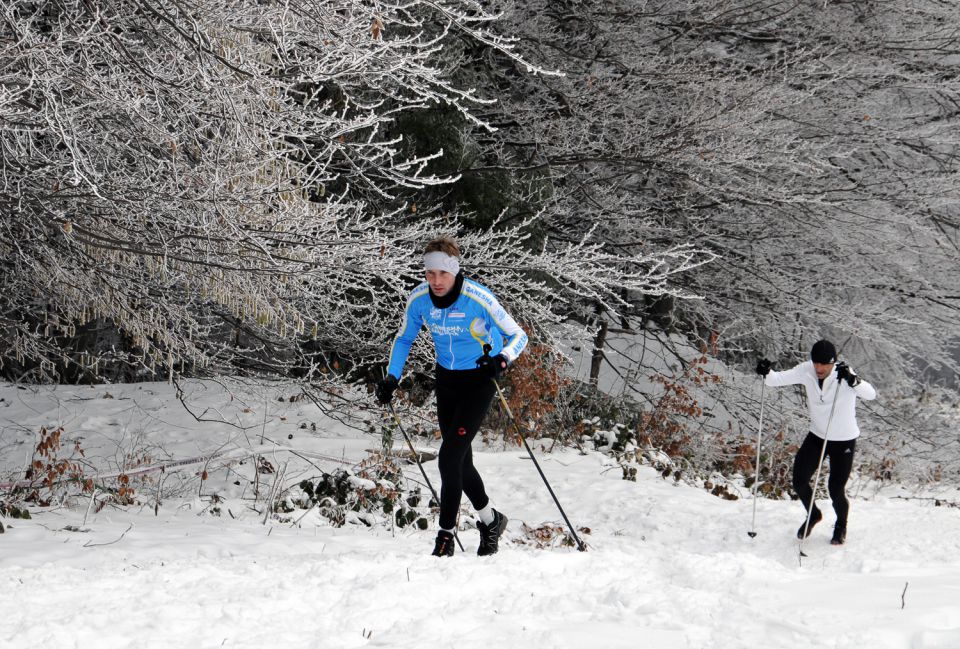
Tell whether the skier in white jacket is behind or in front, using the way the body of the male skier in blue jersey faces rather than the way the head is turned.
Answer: behind

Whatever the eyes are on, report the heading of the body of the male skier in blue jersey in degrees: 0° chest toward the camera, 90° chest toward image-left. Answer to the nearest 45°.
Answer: approximately 45°

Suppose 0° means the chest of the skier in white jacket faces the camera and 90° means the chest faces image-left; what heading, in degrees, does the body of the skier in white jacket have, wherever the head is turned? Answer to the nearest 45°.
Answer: approximately 45°
